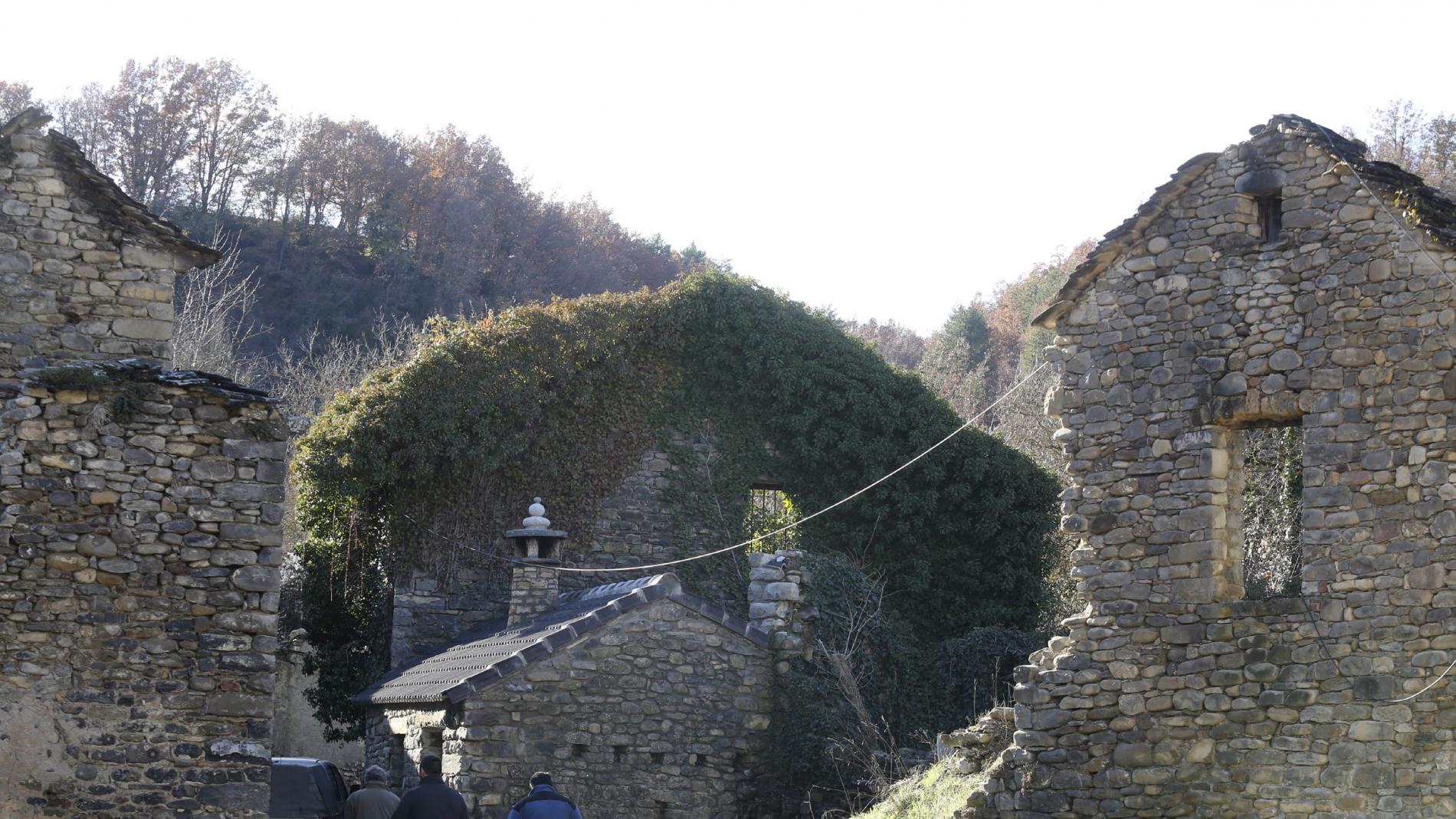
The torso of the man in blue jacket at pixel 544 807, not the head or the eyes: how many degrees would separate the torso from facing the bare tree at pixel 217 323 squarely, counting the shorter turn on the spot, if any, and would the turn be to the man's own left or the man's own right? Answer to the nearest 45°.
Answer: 0° — they already face it

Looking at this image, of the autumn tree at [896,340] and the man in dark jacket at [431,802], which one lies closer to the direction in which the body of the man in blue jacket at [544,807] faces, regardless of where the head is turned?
the autumn tree

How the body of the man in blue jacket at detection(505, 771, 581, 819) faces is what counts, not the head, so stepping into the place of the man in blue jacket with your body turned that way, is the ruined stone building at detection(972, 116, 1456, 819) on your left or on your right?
on your right

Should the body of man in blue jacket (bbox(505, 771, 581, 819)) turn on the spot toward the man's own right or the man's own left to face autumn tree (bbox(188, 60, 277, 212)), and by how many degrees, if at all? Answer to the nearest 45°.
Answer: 0° — they already face it

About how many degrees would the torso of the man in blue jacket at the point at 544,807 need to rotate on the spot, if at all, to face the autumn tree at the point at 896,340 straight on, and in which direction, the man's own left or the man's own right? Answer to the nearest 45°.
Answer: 0° — they already face it

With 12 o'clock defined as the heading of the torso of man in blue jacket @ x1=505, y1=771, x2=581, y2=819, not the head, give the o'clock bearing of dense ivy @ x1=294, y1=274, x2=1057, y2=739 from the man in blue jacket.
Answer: The dense ivy is roughly at 12 o'clock from the man in blue jacket.

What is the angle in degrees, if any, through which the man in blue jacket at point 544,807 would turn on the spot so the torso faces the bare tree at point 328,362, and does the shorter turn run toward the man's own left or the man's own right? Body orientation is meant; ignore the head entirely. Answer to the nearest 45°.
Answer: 0° — they already face it

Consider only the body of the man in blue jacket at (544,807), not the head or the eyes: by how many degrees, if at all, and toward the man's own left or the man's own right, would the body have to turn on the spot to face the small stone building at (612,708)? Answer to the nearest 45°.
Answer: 0° — they already face it

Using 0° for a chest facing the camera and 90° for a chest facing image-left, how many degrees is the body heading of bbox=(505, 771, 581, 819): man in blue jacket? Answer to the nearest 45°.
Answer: approximately 180°

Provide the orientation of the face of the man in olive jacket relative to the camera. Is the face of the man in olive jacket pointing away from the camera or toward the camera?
away from the camera

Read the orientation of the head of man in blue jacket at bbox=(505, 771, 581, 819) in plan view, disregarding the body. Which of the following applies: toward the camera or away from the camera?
away from the camera

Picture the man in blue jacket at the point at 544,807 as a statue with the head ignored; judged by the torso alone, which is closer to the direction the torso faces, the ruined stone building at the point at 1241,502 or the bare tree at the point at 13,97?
the bare tree

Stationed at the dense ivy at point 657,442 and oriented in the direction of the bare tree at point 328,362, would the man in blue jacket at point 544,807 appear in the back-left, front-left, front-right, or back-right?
back-left

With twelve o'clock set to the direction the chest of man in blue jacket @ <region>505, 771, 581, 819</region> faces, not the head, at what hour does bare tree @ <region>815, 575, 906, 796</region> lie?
The bare tree is roughly at 1 o'clock from the man in blue jacket.
